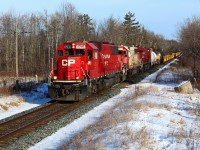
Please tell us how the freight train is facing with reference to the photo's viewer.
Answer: facing the viewer and to the left of the viewer
